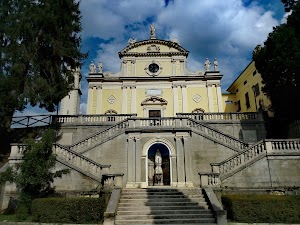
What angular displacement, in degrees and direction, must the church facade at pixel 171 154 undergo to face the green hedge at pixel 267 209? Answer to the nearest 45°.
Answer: approximately 45° to its left

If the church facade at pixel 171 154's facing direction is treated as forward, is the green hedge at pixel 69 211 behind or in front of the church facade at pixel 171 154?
in front

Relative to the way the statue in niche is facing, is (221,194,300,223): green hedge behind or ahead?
ahead

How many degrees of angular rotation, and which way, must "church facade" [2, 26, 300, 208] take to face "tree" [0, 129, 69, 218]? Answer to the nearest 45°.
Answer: approximately 45° to its right

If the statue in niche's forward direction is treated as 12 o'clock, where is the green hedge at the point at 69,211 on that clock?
The green hedge is roughly at 1 o'clock from the statue in niche.

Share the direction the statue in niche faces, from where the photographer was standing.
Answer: facing the viewer

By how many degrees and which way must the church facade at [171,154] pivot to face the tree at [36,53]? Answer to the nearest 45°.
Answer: approximately 90° to its right

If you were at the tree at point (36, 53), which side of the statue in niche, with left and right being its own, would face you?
right

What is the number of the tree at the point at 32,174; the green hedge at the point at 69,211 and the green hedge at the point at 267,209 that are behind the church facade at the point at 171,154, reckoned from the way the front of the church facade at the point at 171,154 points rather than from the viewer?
0

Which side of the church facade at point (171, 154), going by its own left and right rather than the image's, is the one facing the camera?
front
